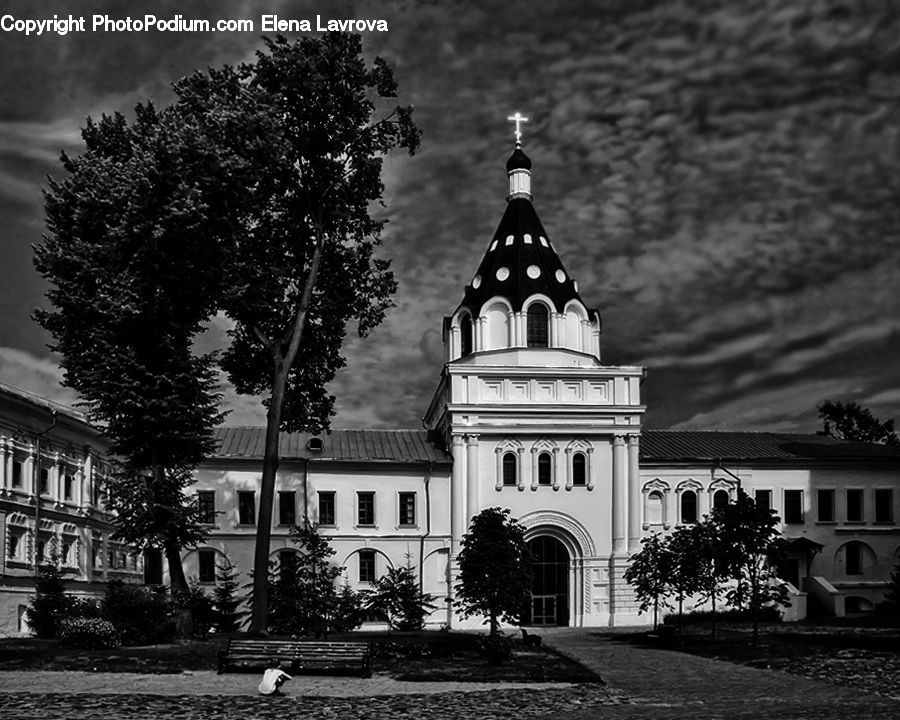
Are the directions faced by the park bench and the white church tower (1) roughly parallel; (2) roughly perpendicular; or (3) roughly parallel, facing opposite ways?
roughly parallel

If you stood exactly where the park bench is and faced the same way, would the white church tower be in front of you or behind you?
behind

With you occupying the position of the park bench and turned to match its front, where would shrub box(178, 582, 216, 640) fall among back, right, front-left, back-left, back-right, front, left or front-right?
back

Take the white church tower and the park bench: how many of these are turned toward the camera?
2

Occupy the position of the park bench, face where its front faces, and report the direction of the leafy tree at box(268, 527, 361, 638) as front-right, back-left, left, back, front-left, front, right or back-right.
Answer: back

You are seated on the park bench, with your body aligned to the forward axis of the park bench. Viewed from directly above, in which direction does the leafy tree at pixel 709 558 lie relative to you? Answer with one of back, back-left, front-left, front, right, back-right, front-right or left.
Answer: back-left

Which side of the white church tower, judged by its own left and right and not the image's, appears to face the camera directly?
front

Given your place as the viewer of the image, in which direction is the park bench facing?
facing the viewer

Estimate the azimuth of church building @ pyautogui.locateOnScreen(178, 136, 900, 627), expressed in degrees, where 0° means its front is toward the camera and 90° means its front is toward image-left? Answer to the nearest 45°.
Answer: approximately 0°
